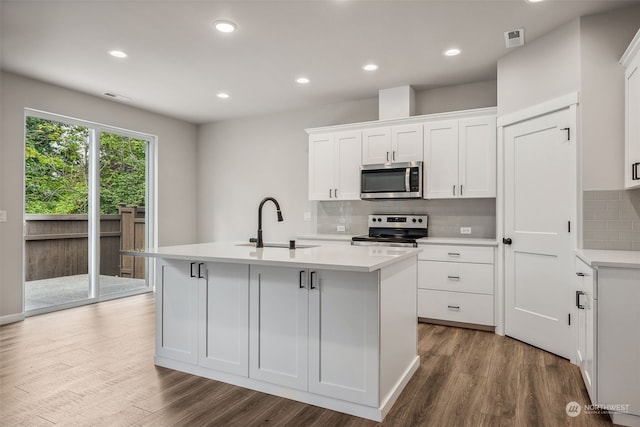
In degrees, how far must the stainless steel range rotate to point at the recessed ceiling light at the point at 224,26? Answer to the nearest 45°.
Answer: approximately 45° to its right

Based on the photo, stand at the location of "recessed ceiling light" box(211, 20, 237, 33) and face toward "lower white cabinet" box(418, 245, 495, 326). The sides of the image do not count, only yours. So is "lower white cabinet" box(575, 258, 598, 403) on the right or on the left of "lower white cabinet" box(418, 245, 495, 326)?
right

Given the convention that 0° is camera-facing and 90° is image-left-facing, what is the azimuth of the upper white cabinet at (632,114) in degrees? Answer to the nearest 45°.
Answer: approximately 90°

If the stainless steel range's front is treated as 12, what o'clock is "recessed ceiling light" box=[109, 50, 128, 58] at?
The recessed ceiling light is roughly at 2 o'clock from the stainless steel range.

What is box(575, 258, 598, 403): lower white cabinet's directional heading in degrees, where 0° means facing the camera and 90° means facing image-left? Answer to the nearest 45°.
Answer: approximately 90°

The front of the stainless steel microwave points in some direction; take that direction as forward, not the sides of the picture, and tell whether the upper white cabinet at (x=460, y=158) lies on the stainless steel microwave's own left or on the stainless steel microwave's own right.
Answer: on the stainless steel microwave's own left

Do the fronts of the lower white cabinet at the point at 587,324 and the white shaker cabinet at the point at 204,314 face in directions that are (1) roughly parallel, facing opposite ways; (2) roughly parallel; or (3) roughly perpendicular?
roughly perpendicular

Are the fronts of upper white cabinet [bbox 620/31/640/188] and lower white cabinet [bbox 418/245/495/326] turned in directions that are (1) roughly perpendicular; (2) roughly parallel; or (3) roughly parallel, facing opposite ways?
roughly perpendicular

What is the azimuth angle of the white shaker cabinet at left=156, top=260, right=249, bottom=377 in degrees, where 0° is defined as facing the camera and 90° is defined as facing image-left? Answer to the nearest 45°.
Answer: approximately 45°

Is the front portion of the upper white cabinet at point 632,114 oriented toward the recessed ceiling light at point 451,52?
yes

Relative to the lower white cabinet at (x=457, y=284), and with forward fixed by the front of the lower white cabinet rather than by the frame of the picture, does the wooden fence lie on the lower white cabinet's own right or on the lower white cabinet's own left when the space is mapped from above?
on the lower white cabinet's own right

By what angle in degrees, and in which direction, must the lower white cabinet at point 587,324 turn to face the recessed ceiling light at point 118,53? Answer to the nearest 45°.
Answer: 0° — it already faces it

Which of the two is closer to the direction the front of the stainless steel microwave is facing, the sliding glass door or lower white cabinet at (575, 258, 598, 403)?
the lower white cabinet
